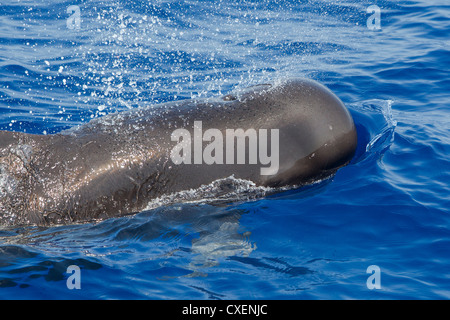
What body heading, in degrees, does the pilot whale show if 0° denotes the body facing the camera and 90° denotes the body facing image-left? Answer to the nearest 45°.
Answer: approximately 270°
